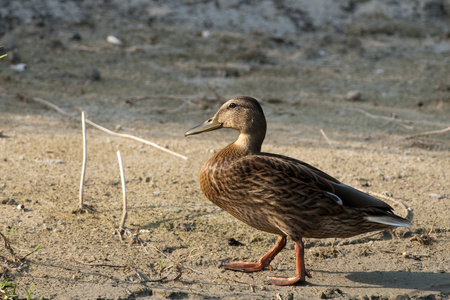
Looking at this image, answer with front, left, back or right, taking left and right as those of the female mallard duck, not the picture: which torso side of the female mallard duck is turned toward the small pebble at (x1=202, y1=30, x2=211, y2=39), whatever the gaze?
right

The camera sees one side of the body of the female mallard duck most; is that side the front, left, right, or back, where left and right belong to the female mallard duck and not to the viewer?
left

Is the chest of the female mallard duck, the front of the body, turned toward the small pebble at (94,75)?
no

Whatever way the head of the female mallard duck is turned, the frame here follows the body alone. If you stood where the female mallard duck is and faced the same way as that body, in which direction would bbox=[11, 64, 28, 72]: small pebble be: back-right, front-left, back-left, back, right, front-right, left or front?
front-right

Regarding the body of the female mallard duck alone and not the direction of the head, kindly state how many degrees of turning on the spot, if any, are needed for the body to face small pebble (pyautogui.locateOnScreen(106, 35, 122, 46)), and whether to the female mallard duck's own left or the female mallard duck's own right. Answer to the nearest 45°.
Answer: approximately 45° to the female mallard duck's own right

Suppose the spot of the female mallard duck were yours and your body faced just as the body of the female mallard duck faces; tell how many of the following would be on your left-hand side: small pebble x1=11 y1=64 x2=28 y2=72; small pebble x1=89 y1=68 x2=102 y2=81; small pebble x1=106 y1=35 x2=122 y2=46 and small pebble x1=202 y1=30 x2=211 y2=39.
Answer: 0

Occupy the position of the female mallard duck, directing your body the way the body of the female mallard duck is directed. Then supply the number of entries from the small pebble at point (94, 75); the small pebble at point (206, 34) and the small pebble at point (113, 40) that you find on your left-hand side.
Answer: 0

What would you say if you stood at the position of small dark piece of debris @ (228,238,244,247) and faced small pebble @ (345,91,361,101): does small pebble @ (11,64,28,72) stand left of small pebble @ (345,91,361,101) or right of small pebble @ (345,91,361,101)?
left

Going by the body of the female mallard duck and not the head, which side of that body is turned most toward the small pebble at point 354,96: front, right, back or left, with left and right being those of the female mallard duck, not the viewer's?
right

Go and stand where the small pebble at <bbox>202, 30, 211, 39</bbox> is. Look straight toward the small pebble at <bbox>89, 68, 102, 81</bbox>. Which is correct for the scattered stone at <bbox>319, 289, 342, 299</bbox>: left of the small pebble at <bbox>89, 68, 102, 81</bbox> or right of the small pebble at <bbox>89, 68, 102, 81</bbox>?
left

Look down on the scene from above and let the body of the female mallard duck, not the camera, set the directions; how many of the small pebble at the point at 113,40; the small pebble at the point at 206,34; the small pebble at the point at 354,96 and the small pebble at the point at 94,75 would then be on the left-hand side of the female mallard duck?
0

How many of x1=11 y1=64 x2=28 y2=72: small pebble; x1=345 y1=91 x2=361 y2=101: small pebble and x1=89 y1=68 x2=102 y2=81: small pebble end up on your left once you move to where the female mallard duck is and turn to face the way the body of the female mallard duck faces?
0

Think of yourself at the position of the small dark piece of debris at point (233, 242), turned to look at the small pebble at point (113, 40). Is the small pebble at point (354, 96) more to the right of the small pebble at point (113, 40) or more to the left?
right
